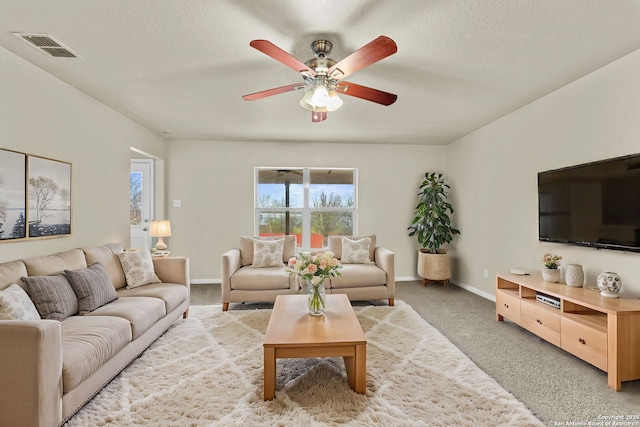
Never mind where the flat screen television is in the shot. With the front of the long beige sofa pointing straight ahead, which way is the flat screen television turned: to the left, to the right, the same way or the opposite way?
the opposite way

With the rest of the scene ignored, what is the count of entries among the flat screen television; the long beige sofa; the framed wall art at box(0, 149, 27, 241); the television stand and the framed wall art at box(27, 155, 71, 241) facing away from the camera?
0

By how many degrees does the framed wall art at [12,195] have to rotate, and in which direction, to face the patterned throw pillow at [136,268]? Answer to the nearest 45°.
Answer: approximately 45° to its left

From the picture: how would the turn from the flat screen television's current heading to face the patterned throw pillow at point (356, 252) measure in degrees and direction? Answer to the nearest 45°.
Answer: approximately 45° to its right

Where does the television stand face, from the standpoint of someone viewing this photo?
facing the viewer and to the left of the viewer

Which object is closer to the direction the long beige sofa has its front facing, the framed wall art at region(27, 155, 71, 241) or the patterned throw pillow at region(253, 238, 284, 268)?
the patterned throw pillow

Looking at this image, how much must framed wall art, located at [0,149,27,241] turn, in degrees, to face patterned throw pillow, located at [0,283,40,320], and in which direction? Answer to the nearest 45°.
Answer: approximately 45° to its right

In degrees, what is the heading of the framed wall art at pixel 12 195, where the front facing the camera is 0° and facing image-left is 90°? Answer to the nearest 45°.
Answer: approximately 315°

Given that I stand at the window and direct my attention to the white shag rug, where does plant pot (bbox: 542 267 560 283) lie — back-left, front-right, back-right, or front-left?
front-left

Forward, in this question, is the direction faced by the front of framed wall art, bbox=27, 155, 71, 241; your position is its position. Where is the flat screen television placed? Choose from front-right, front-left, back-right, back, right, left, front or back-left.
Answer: front

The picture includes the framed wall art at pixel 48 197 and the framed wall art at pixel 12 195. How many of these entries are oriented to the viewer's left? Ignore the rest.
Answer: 0

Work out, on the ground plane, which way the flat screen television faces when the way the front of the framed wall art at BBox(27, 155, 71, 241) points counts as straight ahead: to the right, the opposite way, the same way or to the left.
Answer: the opposite way

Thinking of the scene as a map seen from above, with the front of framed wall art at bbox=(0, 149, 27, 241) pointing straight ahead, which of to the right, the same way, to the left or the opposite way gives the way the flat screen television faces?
the opposite way

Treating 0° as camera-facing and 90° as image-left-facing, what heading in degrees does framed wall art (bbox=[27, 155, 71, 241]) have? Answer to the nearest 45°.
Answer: approximately 315°

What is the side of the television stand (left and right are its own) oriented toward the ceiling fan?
front

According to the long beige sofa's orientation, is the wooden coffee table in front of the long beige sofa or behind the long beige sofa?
in front

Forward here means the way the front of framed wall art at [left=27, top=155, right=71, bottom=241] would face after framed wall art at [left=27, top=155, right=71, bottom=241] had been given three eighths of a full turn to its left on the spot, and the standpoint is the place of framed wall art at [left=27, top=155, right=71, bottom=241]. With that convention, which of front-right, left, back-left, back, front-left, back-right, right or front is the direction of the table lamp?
front-right

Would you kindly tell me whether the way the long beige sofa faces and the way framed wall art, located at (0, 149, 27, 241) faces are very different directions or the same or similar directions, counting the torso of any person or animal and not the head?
same or similar directions
